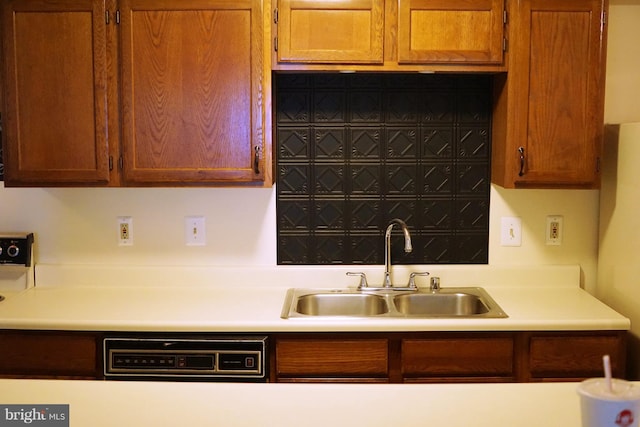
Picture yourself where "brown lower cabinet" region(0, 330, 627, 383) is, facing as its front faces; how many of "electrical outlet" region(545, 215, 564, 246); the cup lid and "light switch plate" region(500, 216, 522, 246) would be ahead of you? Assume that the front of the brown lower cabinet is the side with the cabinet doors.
1

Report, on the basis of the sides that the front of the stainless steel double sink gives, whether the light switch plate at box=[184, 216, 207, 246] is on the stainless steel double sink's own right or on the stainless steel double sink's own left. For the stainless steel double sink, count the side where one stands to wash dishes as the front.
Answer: on the stainless steel double sink's own right

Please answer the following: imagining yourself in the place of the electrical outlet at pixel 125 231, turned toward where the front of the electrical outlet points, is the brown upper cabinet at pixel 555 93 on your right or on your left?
on your left

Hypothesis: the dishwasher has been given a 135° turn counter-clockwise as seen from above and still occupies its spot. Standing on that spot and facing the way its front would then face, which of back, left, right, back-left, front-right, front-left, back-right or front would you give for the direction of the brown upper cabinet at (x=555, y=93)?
front-right

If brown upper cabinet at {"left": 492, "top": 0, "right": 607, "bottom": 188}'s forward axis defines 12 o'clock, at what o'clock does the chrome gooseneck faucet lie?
The chrome gooseneck faucet is roughly at 3 o'clock from the brown upper cabinet.

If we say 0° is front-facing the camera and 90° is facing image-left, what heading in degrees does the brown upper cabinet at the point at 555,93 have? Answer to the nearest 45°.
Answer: approximately 0°

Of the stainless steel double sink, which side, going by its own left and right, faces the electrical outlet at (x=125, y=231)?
right

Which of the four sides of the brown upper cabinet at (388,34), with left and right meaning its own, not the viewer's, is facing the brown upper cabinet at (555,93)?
left
